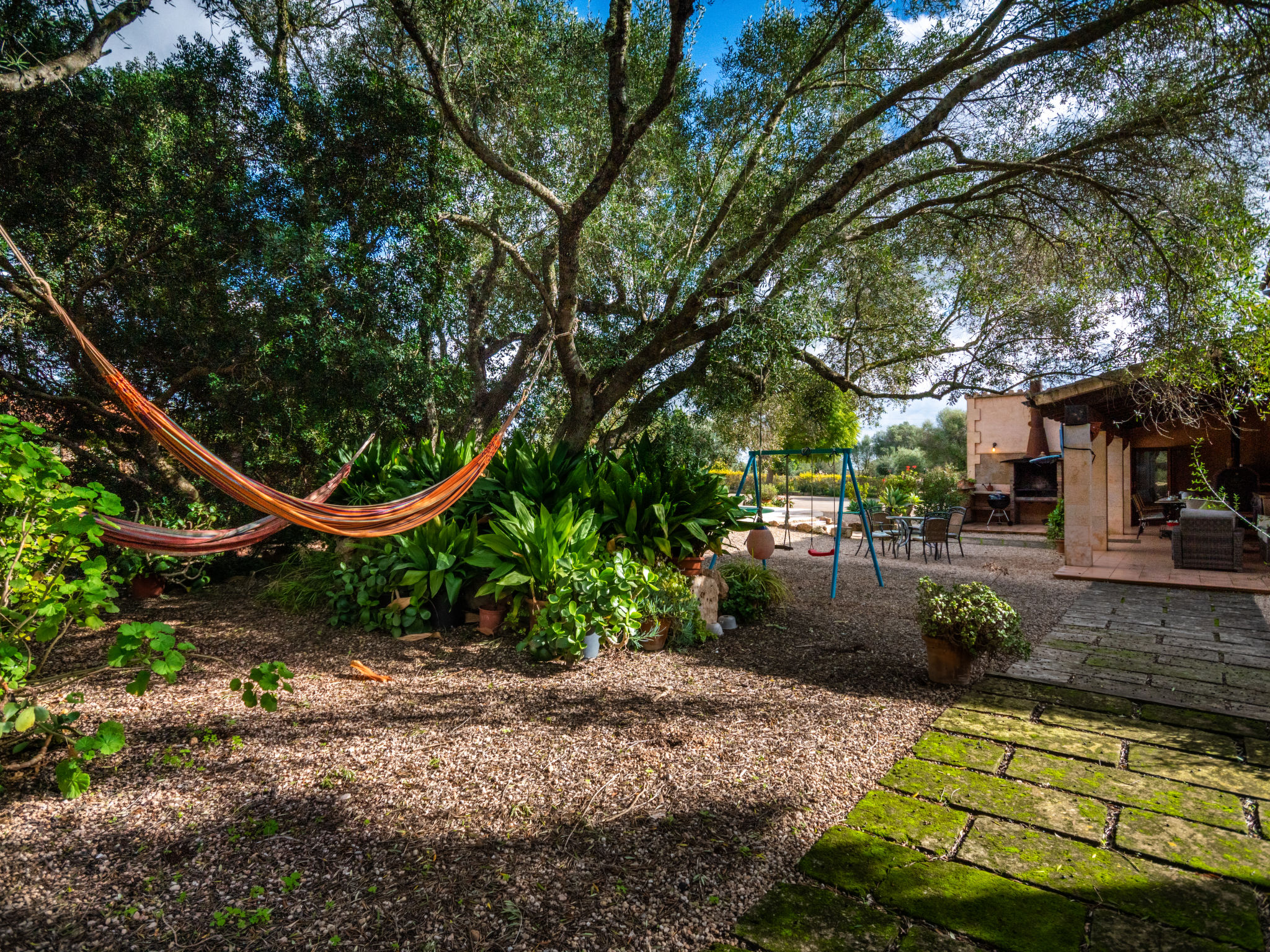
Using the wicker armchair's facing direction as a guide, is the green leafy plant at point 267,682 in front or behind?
behind

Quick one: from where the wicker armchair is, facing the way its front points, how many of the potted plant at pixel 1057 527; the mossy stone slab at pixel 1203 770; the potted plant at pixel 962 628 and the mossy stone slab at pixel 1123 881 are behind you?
3

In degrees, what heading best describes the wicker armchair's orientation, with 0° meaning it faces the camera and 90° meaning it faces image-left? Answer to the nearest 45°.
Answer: approximately 180°

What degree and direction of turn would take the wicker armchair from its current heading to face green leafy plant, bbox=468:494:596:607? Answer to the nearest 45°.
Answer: approximately 135° to its left

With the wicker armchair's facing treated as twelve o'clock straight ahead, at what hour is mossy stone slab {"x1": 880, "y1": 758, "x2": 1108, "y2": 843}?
The mossy stone slab is roughly at 6 o'clock from the wicker armchair.

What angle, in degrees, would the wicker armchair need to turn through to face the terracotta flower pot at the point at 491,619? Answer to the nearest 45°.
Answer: approximately 135° to its left

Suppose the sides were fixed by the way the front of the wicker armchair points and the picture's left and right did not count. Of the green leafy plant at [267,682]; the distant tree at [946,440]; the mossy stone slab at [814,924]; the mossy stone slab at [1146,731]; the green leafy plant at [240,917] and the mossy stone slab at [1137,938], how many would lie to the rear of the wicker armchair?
5

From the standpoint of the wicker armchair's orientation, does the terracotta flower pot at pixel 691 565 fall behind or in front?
behind

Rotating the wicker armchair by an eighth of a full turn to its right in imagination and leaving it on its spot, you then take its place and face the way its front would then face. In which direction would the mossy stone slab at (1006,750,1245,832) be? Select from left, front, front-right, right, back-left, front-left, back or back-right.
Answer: back-right

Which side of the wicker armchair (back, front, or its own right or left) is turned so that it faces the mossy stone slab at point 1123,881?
back

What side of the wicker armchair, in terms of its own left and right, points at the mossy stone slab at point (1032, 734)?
back
